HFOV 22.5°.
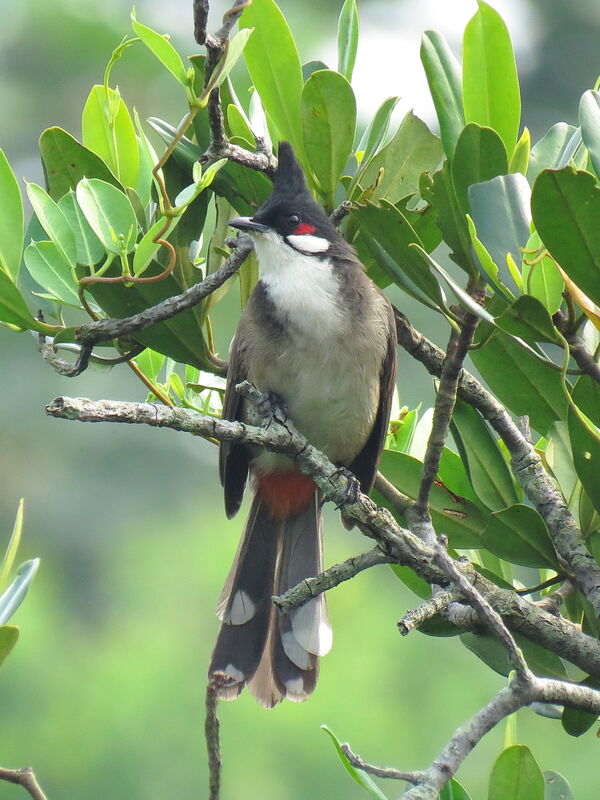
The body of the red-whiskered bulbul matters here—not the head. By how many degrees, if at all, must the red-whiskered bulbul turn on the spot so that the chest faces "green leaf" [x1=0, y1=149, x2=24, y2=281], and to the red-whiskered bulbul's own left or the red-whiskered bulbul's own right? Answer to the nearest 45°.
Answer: approximately 45° to the red-whiskered bulbul's own right

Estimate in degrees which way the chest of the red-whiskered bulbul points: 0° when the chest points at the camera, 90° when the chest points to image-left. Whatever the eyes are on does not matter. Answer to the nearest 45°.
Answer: approximately 0°

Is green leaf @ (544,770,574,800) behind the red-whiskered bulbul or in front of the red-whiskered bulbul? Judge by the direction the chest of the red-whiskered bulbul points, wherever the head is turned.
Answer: in front

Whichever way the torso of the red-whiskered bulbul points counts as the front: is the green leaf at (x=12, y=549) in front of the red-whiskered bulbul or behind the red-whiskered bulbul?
in front

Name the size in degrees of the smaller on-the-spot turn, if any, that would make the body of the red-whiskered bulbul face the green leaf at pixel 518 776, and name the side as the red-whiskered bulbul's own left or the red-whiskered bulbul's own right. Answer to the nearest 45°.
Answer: approximately 90° to the red-whiskered bulbul's own left
